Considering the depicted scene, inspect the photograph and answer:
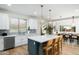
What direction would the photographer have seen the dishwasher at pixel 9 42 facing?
facing the viewer and to the right of the viewer

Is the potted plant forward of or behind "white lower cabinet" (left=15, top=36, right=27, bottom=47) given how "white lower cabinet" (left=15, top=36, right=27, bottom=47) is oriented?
forward

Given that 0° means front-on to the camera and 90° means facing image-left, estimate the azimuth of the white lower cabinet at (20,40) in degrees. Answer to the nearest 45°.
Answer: approximately 315°

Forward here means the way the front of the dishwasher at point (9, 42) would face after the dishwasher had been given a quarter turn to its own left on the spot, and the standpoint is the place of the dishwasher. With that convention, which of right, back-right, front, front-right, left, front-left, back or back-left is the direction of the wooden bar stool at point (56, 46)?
front-right

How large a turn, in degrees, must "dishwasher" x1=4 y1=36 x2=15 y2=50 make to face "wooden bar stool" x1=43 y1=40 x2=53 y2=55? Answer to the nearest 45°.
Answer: approximately 45° to its left

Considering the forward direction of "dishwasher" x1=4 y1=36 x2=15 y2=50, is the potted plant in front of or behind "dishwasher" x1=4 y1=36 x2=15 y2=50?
in front

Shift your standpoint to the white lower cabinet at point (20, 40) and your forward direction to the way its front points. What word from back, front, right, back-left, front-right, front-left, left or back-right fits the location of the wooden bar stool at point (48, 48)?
front-left
